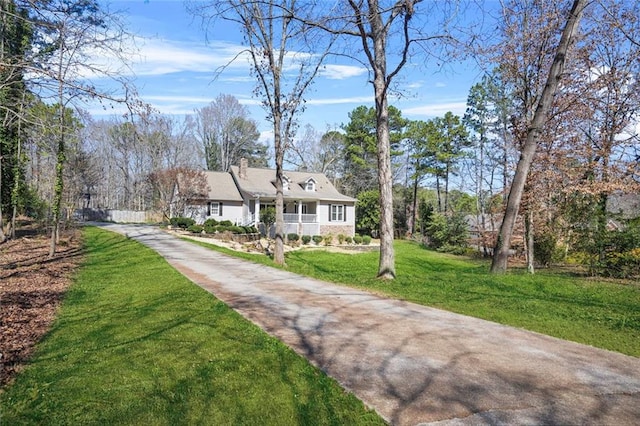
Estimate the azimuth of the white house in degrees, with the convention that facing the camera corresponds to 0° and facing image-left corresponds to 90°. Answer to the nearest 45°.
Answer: approximately 0°

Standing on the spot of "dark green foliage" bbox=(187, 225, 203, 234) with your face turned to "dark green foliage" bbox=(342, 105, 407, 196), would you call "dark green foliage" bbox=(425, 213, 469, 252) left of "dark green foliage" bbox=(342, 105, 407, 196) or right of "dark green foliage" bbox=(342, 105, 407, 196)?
right

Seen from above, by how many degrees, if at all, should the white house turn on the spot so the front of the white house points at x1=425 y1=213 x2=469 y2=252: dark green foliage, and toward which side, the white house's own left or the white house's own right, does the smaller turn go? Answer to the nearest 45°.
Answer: approximately 90° to the white house's own left

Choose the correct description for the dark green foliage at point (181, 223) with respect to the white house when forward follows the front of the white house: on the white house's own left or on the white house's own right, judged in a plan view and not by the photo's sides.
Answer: on the white house's own right

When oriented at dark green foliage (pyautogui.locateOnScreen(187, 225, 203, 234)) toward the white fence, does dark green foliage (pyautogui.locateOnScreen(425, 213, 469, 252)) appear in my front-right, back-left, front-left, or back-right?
back-right

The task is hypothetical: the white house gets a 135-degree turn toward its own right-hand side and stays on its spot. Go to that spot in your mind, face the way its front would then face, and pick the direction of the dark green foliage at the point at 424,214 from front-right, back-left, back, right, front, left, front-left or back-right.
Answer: back-right

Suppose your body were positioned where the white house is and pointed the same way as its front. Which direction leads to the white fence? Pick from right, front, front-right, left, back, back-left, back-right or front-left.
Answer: back-right

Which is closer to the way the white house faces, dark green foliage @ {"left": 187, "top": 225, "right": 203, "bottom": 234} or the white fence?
the dark green foliage

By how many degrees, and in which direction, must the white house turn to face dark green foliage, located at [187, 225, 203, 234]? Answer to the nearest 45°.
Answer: approximately 45° to its right

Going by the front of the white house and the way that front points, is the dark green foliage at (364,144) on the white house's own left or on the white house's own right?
on the white house's own left
